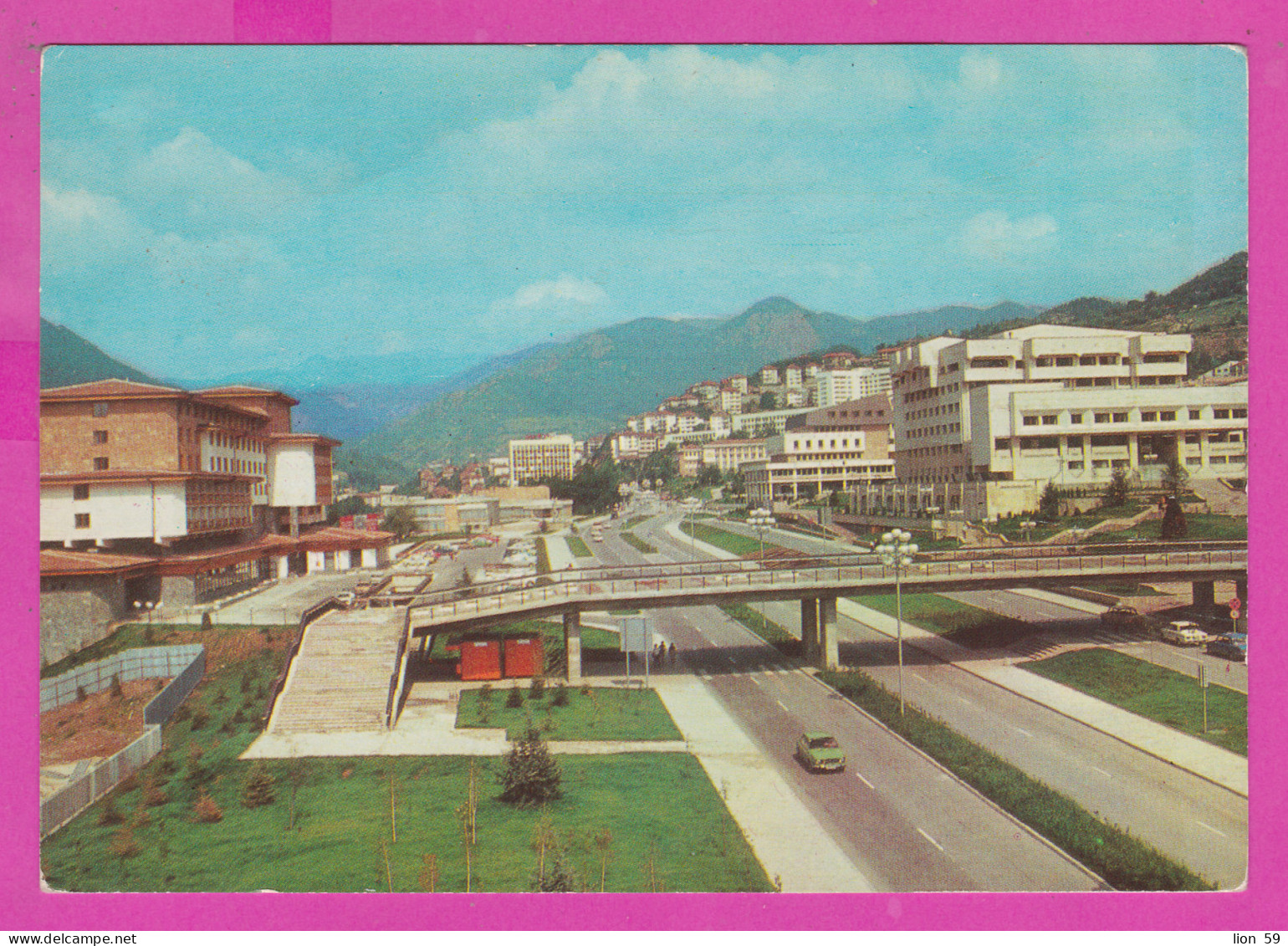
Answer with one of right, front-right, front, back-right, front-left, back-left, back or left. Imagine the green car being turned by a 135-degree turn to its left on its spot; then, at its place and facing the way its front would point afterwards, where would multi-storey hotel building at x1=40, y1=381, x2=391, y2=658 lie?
left

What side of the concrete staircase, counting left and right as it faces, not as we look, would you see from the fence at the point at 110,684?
right

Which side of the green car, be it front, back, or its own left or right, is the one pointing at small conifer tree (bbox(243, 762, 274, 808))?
right

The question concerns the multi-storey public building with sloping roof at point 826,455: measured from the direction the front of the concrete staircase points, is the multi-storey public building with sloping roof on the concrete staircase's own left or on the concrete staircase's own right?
on the concrete staircase's own left

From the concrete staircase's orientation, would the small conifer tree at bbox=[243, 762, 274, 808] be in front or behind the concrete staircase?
in front

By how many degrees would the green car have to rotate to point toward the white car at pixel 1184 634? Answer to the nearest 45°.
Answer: approximately 90° to its left

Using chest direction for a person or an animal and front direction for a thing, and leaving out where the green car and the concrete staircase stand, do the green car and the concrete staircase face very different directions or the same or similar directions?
same or similar directions

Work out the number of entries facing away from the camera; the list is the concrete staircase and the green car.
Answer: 0

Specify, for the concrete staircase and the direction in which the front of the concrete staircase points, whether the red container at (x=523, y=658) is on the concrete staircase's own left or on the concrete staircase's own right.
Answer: on the concrete staircase's own left

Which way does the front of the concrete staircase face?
toward the camera

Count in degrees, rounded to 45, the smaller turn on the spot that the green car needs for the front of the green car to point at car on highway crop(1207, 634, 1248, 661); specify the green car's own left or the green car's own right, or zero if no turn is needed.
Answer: approximately 90° to the green car's own left

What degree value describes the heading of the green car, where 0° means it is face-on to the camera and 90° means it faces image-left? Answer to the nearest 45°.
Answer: approximately 315°
